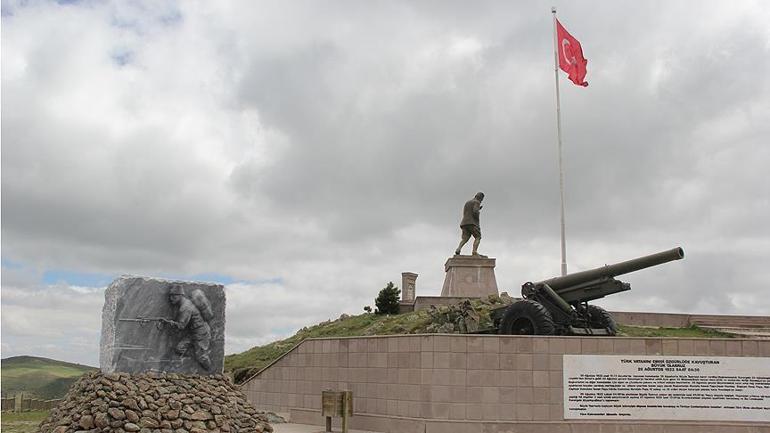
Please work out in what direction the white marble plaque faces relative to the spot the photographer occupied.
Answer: facing the viewer

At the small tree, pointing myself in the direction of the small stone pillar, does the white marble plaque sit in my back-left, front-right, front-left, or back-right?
back-right

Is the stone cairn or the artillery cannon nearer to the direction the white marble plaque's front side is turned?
the stone cairn

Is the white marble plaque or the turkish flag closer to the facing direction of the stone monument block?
the white marble plaque

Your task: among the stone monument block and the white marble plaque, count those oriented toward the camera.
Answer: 2

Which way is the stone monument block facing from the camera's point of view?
toward the camera

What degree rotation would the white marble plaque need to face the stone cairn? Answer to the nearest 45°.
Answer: approximately 45° to its right

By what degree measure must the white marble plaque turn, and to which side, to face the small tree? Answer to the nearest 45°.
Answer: approximately 135° to its right

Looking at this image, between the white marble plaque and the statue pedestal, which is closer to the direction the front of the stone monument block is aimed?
the white marble plaque

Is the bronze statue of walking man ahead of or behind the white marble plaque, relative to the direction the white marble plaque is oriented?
behind

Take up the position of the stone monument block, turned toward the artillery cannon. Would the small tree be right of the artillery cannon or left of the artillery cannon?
left
